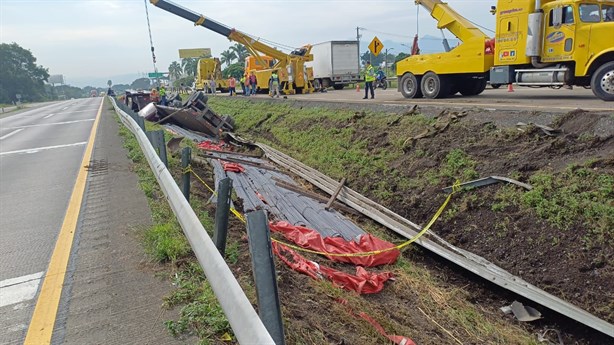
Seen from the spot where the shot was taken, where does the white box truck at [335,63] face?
facing away from the viewer and to the left of the viewer

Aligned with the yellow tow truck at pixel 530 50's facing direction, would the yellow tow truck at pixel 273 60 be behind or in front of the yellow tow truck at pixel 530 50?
behind

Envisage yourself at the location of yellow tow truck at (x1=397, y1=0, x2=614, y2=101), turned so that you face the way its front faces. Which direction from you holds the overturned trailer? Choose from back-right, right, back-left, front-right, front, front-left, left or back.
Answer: back-right

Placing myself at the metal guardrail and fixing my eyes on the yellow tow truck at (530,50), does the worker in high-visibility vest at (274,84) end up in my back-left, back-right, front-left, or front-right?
front-left

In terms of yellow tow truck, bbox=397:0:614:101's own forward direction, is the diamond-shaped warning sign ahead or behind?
behind

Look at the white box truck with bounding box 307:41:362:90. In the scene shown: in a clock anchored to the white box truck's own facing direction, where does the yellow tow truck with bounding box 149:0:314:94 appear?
The yellow tow truck is roughly at 9 o'clock from the white box truck.

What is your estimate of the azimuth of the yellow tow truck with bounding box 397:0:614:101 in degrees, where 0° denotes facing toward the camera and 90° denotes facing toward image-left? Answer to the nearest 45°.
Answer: approximately 315°
